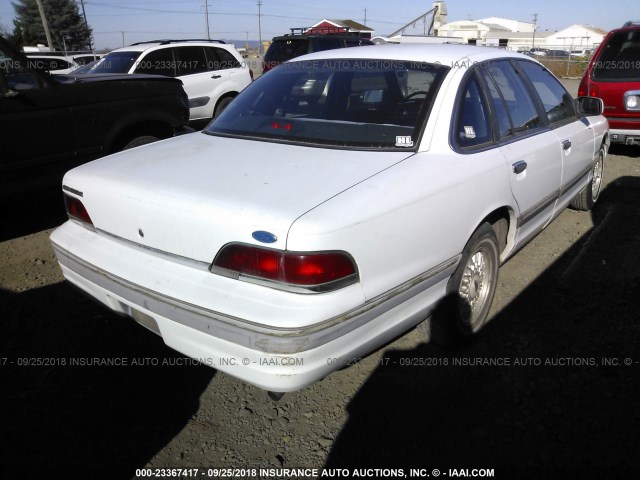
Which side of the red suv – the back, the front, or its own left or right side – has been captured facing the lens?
back

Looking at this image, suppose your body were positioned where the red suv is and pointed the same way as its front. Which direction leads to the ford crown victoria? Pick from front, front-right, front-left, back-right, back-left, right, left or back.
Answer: back

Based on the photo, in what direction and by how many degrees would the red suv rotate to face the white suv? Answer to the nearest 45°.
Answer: approximately 90° to its left

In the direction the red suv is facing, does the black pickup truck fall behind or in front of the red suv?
behind

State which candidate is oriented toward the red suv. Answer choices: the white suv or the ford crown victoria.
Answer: the ford crown victoria

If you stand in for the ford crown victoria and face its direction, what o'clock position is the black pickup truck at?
The black pickup truck is roughly at 9 o'clock from the ford crown victoria.

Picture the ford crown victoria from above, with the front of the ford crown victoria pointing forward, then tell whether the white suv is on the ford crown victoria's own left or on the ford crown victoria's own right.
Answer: on the ford crown victoria's own left
